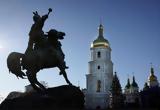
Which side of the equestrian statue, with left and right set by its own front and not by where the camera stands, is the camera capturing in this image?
right
